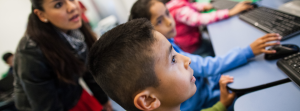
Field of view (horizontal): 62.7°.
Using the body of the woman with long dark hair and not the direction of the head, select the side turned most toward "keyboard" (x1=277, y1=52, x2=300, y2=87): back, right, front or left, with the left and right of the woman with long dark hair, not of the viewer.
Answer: front

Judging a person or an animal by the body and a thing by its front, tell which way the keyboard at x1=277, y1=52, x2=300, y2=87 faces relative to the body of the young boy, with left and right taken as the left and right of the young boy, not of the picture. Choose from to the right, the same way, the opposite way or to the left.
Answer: the opposite way

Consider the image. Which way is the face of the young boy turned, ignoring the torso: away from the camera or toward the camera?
away from the camera

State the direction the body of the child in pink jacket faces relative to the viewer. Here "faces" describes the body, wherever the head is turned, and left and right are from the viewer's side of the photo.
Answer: facing to the right of the viewer

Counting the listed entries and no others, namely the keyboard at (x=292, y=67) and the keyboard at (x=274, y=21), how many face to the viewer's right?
0

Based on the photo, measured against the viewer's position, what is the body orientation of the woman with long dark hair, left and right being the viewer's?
facing the viewer and to the right of the viewer

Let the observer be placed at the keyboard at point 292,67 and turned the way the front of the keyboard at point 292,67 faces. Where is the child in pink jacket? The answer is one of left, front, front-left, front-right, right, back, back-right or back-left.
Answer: right

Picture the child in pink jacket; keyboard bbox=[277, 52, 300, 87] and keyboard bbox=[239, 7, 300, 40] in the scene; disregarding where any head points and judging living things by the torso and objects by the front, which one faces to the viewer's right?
the child in pink jacket

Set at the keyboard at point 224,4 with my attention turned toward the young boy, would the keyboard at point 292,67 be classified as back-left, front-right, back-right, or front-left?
front-left

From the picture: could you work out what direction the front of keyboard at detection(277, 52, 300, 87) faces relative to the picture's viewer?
facing the viewer and to the left of the viewer

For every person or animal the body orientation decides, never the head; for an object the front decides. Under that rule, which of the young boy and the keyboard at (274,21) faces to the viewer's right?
the young boy
